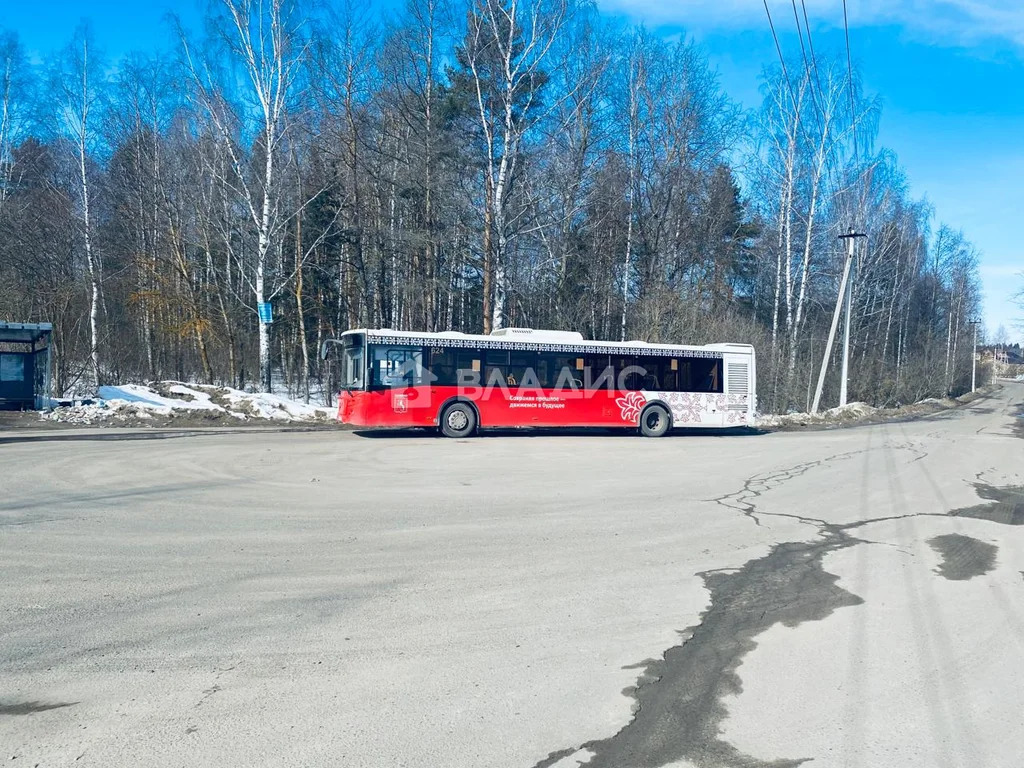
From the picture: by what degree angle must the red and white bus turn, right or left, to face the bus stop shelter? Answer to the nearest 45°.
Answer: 0° — it already faces it

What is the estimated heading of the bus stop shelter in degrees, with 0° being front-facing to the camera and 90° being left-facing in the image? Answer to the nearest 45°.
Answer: approximately 0°

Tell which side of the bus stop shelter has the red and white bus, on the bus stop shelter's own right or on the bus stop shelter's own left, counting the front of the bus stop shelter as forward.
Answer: on the bus stop shelter's own left

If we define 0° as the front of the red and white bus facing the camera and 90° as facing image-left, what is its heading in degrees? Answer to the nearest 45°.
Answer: approximately 90°

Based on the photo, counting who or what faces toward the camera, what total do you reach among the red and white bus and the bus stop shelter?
1
